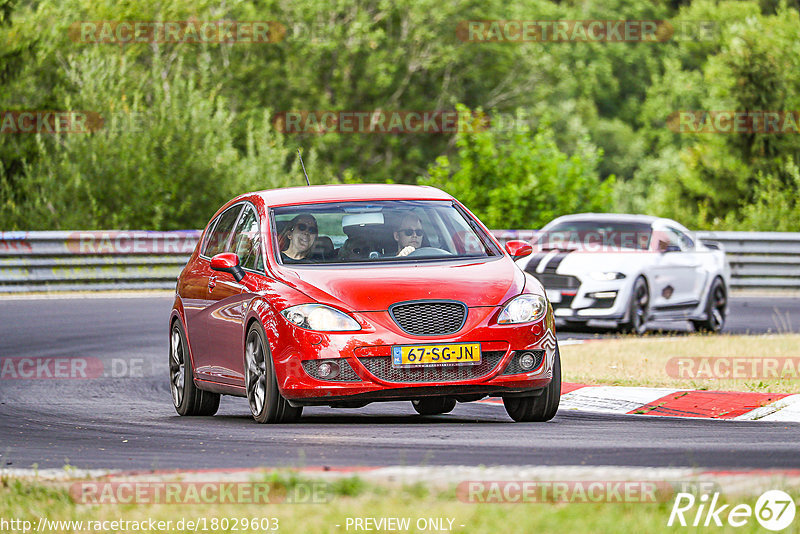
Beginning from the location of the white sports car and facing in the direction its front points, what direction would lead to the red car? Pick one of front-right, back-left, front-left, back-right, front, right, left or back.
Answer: front-left

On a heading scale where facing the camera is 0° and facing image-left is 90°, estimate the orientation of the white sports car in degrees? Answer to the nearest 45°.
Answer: approximately 45°

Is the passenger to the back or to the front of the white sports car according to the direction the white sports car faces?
to the front

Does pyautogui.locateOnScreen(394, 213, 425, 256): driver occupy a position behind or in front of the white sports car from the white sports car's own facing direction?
in front
